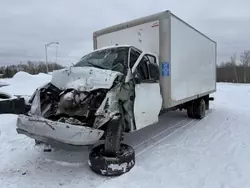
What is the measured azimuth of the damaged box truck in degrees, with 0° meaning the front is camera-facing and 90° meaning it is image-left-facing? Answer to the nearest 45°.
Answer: approximately 45°
